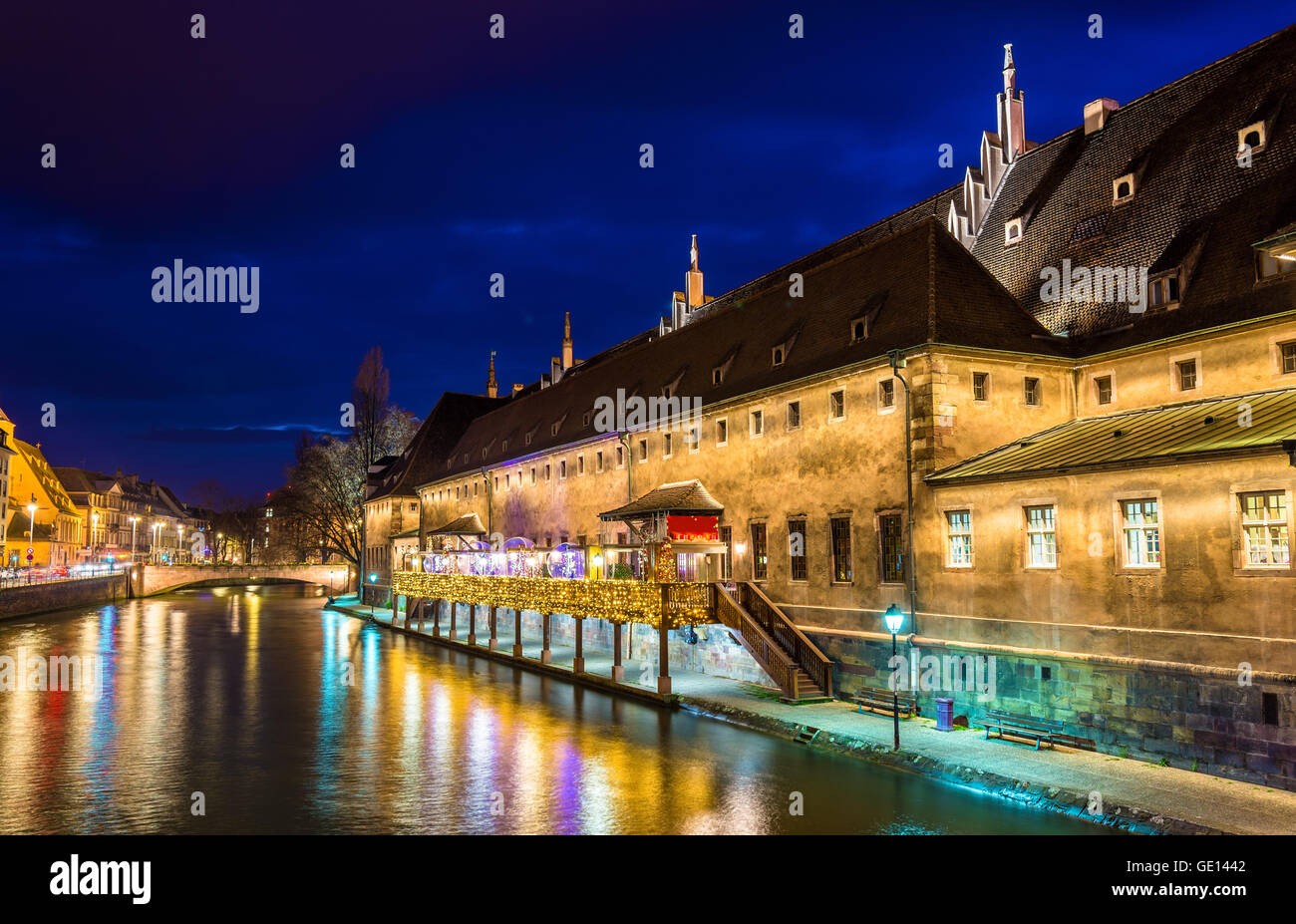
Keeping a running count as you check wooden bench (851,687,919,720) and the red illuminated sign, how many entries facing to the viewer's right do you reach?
0

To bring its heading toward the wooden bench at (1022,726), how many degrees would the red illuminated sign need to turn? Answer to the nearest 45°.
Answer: approximately 45° to its left

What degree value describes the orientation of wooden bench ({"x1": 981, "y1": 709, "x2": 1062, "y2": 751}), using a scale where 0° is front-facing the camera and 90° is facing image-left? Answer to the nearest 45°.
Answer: approximately 45°

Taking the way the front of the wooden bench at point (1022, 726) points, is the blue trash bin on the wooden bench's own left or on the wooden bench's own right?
on the wooden bench's own right

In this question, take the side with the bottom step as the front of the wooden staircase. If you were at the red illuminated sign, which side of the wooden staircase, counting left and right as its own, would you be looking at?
back

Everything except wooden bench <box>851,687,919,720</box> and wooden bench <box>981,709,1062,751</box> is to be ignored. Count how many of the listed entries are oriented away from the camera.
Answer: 0

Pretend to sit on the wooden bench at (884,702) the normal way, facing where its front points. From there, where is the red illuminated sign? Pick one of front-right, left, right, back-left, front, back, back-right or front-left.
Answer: right

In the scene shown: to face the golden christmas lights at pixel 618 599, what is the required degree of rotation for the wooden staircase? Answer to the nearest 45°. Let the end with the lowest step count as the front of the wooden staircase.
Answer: approximately 180°
